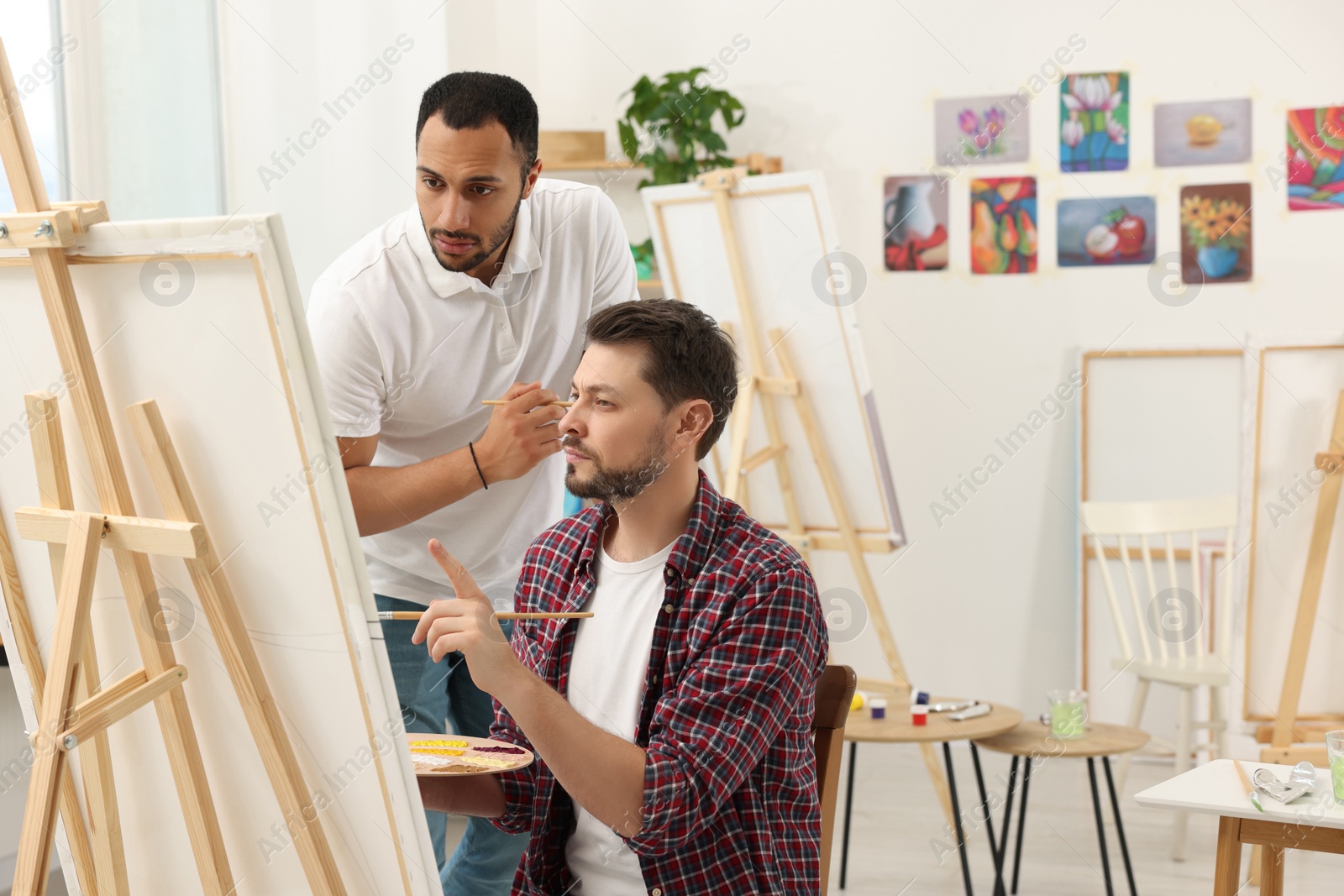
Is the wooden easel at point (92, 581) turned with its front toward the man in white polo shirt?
yes

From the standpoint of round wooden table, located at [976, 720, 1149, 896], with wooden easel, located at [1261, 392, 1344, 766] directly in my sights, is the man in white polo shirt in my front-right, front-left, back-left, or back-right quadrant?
back-right

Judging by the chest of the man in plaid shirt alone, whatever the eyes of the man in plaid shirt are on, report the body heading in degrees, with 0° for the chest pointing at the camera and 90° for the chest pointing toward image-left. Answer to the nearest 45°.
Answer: approximately 45°

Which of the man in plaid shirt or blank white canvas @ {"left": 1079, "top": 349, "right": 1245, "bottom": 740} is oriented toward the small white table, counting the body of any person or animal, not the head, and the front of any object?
the blank white canvas

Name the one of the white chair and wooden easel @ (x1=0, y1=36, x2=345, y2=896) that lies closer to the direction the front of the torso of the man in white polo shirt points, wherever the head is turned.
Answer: the wooden easel

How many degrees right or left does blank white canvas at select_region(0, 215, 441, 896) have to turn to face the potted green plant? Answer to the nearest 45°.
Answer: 0° — it already faces it

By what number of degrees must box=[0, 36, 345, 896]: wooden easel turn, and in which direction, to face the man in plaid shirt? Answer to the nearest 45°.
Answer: approximately 45° to its right

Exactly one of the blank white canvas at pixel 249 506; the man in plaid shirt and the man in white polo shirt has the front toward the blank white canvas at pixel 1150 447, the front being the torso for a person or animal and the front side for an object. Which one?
the blank white canvas at pixel 249 506

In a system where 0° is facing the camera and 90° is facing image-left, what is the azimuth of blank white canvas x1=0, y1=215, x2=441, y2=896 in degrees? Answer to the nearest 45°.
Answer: approximately 225°

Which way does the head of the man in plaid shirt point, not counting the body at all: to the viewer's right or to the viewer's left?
to the viewer's left
